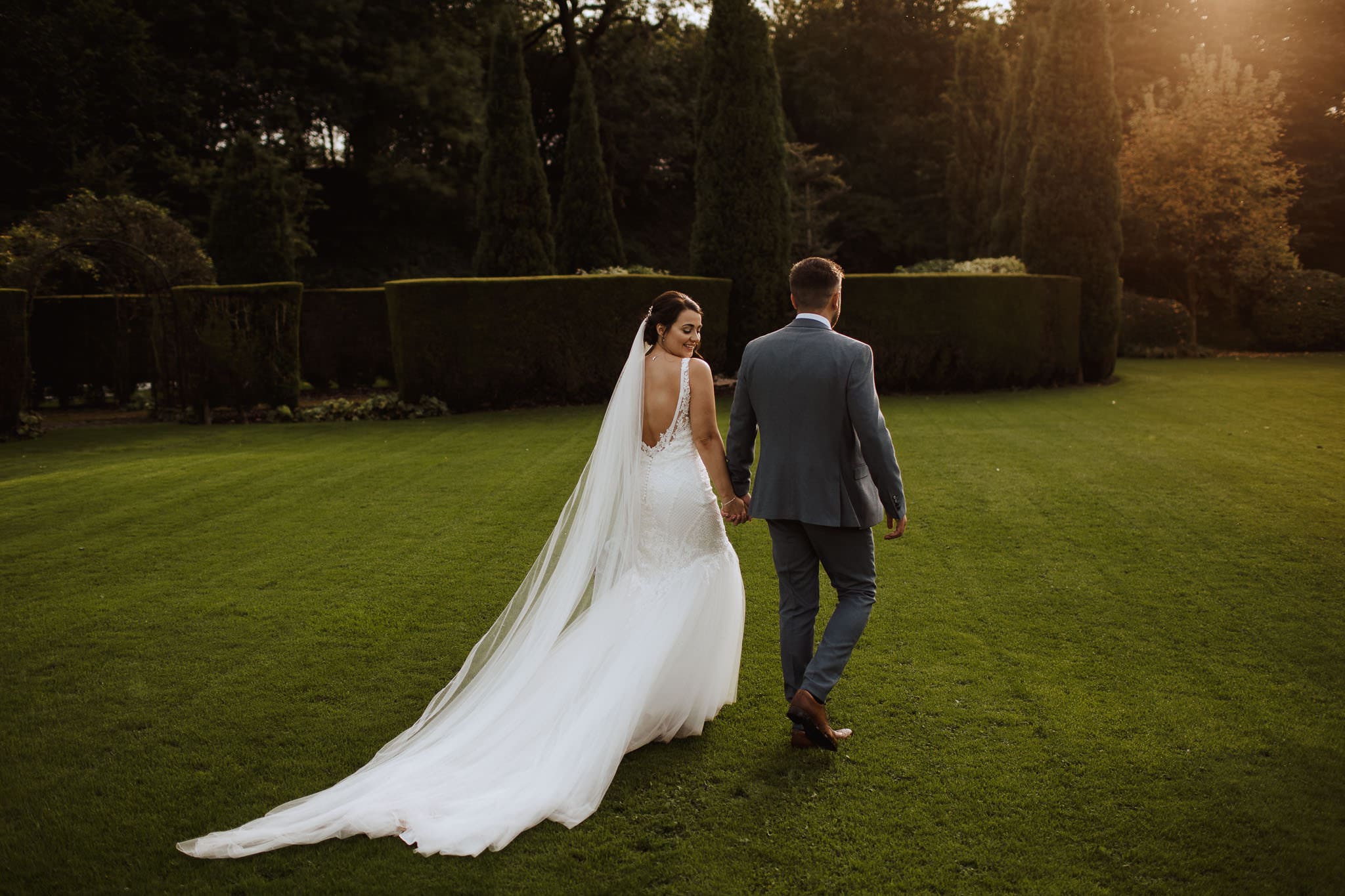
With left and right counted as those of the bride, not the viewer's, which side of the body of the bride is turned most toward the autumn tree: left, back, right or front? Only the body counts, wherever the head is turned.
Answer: front

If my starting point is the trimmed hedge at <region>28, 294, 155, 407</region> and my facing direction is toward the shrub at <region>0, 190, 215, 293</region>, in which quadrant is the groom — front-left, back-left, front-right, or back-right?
back-right

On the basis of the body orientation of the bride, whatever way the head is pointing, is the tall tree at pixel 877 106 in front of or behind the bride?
in front

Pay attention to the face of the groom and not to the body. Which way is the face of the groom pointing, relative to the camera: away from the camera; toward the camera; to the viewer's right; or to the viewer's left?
away from the camera

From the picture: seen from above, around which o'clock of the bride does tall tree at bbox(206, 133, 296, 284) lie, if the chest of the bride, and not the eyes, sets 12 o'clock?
The tall tree is roughly at 10 o'clock from the bride.

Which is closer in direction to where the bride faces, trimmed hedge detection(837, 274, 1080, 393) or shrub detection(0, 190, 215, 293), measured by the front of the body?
the trimmed hedge

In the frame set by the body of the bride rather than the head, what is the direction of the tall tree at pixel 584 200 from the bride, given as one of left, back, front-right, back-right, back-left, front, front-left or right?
front-left

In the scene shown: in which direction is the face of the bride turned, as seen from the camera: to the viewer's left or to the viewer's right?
to the viewer's right

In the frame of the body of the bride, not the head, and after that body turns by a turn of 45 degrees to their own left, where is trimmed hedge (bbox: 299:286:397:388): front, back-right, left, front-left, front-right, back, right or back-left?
front

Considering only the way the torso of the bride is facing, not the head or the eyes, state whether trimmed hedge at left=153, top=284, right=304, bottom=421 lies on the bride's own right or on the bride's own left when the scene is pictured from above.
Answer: on the bride's own left

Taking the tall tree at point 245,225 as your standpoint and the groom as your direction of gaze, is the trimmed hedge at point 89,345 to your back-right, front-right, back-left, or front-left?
front-right

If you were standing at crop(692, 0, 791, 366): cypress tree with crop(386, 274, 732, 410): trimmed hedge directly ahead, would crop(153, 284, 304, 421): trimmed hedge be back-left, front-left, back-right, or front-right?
front-right

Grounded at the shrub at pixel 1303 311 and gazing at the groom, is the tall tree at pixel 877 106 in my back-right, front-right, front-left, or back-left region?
back-right

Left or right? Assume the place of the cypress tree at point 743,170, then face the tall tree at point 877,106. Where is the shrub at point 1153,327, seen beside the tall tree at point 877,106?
right

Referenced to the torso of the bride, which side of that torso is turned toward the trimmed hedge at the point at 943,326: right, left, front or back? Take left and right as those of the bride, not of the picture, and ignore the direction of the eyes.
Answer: front

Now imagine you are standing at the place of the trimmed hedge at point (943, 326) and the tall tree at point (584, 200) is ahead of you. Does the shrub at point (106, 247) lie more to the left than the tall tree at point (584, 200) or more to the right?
left

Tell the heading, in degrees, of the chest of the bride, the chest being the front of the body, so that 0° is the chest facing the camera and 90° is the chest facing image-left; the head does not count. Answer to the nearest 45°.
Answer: approximately 225°

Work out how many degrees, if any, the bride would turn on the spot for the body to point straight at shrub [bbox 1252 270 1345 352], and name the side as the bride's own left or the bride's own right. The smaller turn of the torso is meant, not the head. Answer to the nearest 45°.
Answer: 0° — they already face it
